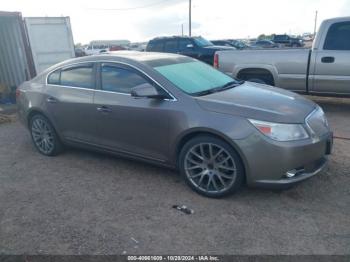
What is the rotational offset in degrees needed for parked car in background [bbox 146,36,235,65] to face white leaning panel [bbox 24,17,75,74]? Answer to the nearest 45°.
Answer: approximately 90° to its right

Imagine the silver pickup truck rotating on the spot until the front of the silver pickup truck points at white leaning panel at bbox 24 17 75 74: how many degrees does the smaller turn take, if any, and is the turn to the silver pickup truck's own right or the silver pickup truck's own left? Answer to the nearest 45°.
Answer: approximately 180°

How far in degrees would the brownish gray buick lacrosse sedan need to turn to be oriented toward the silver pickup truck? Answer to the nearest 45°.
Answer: approximately 90° to its left

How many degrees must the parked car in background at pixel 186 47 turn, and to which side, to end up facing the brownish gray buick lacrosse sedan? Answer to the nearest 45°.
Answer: approximately 45° to its right

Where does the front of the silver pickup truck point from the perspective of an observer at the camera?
facing to the right of the viewer

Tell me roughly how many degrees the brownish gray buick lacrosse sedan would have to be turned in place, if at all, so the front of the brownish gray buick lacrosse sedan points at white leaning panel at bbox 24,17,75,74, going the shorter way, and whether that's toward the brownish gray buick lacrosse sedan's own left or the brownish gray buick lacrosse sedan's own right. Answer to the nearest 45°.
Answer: approximately 180°

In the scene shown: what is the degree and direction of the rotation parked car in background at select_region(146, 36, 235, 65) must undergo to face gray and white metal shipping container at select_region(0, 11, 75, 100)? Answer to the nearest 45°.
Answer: approximately 90° to its right

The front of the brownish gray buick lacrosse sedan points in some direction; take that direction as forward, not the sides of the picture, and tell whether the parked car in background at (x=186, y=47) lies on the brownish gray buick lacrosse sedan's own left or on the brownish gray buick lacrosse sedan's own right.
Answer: on the brownish gray buick lacrosse sedan's own left

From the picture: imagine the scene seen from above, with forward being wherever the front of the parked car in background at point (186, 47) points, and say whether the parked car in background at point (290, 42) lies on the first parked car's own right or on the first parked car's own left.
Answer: on the first parked car's own left

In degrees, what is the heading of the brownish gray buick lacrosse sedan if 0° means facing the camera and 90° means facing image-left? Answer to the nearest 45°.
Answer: approximately 315°

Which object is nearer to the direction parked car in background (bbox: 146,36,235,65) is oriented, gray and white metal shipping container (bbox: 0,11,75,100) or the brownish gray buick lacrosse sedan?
the brownish gray buick lacrosse sedan

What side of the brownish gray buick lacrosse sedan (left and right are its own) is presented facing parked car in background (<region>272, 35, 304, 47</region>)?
left
